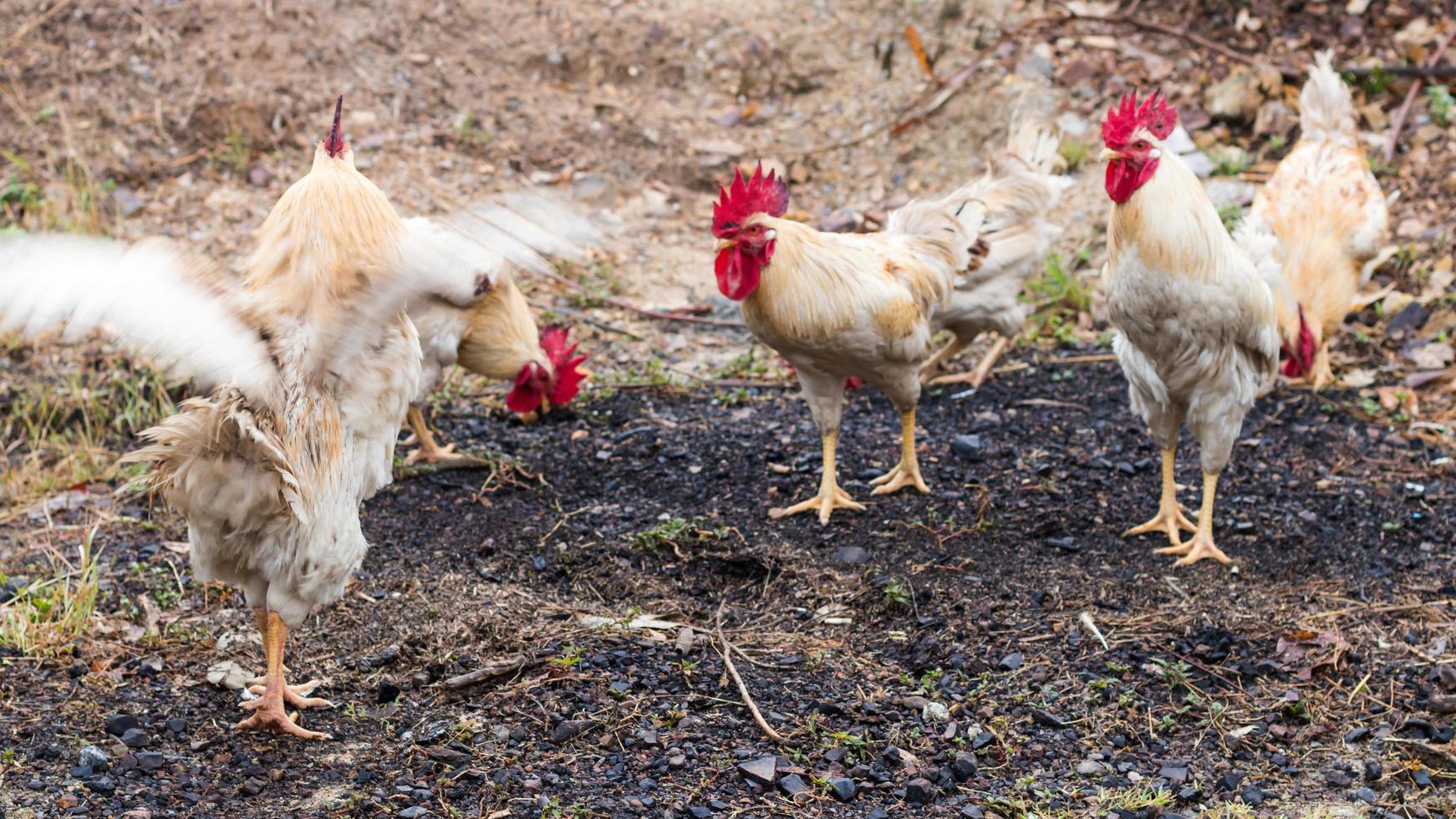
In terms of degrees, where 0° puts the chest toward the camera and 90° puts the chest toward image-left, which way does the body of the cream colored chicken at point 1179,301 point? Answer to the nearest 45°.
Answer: approximately 45°

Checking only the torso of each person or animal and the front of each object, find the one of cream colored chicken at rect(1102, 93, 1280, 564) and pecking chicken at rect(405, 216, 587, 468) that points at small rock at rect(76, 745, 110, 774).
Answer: the cream colored chicken

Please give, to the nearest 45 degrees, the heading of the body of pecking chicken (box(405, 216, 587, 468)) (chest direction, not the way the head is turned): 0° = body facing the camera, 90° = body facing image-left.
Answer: approximately 270°

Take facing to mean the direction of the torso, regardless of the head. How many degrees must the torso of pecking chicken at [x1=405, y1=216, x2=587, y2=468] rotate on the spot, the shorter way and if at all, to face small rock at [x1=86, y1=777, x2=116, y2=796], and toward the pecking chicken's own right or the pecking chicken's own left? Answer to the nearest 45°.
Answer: approximately 90° to the pecking chicken's own right

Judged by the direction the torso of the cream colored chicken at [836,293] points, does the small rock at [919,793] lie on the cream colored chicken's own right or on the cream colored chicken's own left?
on the cream colored chicken's own left

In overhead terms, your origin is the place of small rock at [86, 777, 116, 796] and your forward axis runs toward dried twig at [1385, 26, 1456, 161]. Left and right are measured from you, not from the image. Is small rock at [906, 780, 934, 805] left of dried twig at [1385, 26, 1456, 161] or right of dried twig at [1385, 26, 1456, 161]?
right

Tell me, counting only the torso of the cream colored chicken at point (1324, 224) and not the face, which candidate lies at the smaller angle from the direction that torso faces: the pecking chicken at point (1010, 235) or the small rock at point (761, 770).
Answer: the small rock

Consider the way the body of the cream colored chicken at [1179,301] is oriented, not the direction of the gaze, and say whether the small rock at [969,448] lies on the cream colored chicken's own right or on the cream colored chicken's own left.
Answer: on the cream colored chicken's own right

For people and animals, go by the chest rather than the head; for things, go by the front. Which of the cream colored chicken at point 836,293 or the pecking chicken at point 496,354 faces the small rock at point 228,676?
the cream colored chicken

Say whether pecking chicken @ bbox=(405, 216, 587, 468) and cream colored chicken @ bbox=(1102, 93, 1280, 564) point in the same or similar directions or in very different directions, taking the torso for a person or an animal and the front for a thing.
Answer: very different directions

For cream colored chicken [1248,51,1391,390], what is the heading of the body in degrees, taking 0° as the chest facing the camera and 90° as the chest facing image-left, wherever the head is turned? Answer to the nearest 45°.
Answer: approximately 0°

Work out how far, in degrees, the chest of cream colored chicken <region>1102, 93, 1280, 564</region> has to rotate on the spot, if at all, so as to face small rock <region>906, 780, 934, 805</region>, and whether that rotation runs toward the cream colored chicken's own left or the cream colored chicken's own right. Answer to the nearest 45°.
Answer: approximately 45° to the cream colored chicken's own left
